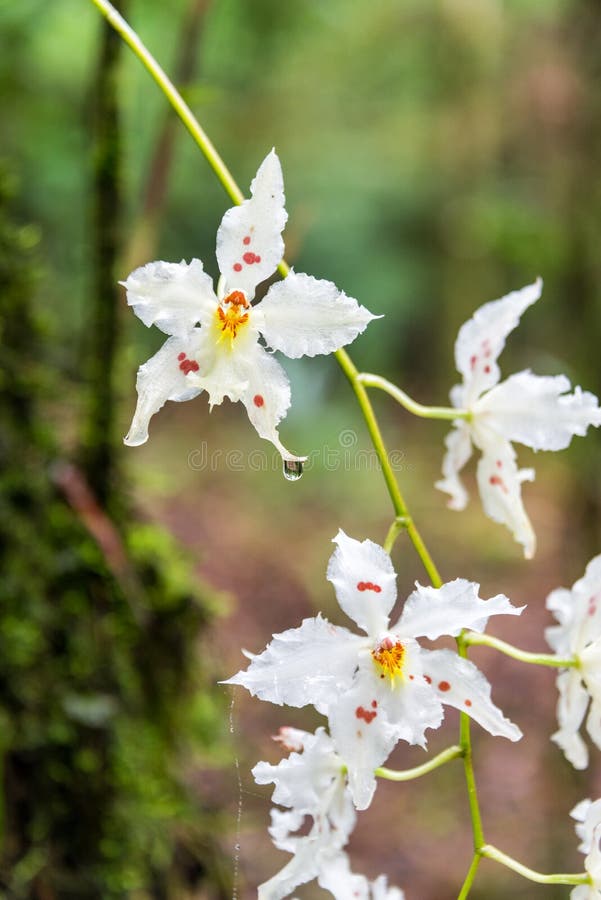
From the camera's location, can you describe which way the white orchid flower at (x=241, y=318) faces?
facing the viewer

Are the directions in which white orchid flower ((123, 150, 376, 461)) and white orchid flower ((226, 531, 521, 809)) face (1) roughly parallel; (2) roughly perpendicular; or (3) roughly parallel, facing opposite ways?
roughly parallel

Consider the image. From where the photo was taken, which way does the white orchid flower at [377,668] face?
toward the camera

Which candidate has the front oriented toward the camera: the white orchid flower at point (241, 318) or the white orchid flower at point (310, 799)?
the white orchid flower at point (241, 318)

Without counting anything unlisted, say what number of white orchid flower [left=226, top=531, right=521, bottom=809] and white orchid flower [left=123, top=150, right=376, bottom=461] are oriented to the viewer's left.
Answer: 0
